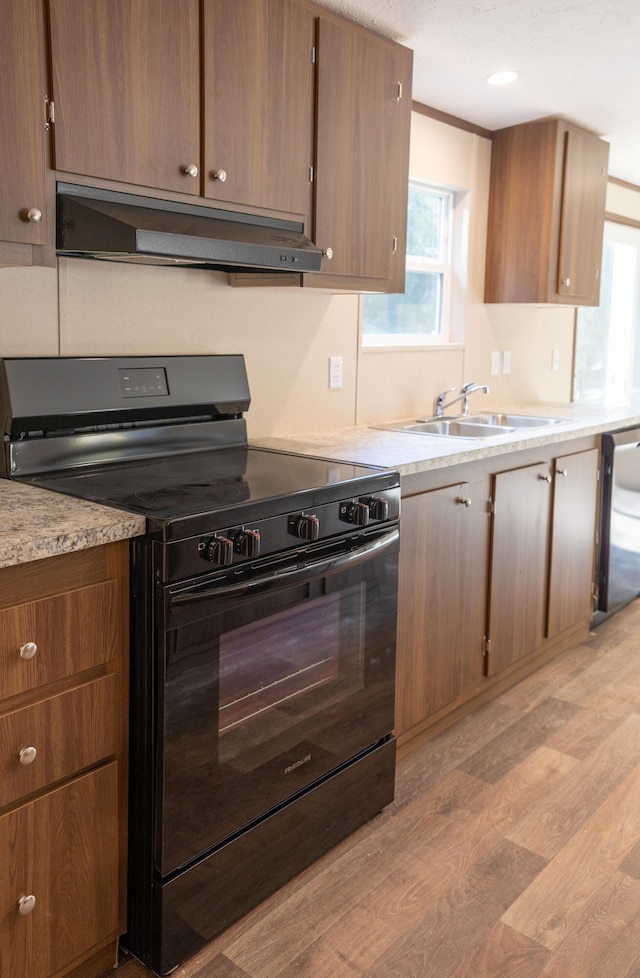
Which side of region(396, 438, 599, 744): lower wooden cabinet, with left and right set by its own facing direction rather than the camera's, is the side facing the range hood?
right

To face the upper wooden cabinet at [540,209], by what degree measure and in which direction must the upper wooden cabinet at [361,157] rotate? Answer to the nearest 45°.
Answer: approximately 90° to its left

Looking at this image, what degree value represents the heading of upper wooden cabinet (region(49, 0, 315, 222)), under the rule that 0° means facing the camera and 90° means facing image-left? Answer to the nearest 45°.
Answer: approximately 315°

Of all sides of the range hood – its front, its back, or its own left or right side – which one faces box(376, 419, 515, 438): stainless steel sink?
left

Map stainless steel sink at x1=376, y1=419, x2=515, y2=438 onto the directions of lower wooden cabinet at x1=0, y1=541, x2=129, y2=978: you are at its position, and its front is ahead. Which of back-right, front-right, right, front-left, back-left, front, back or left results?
left

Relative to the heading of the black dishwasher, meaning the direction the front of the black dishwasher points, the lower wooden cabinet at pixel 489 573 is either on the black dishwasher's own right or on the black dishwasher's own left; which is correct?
on the black dishwasher's own right

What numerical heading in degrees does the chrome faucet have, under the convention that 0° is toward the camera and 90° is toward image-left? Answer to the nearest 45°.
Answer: approximately 315°

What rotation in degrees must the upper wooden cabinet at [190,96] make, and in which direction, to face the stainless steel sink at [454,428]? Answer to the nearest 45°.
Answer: approximately 90° to its left

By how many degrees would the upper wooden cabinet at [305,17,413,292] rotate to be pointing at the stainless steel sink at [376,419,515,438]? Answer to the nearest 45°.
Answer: approximately 90° to its left

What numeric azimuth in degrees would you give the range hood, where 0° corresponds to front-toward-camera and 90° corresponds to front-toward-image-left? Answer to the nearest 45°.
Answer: approximately 315°

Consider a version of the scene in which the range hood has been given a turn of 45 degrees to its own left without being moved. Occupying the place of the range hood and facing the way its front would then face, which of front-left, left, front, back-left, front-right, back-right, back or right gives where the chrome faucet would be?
front-left
